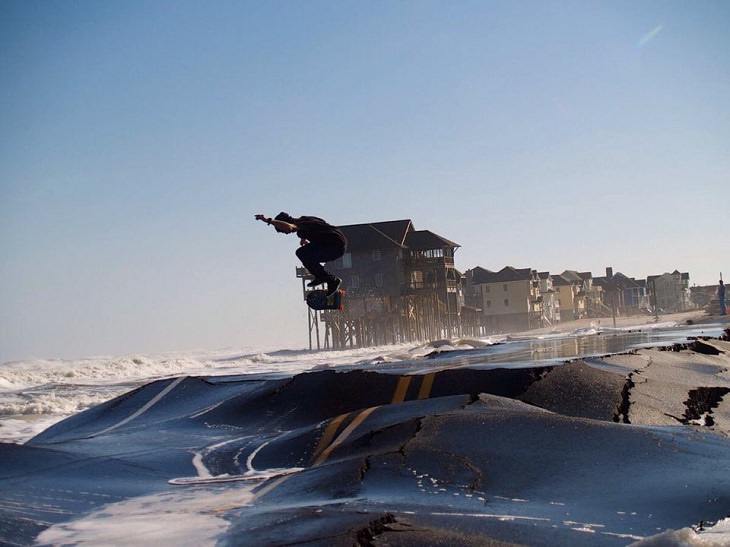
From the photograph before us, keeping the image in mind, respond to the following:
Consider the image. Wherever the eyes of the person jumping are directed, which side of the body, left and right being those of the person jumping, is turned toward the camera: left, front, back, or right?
left
